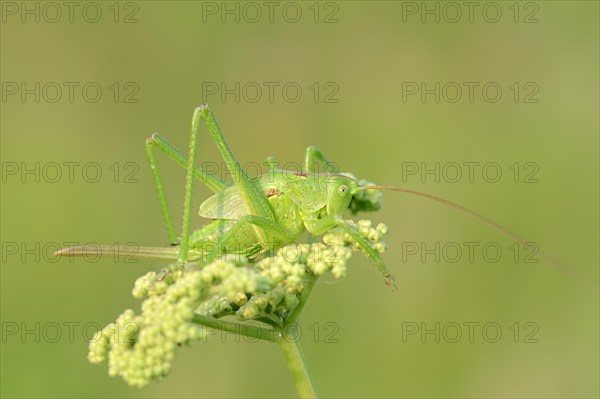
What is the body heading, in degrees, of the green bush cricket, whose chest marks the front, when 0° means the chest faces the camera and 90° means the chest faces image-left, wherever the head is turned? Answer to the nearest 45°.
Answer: approximately 270°
